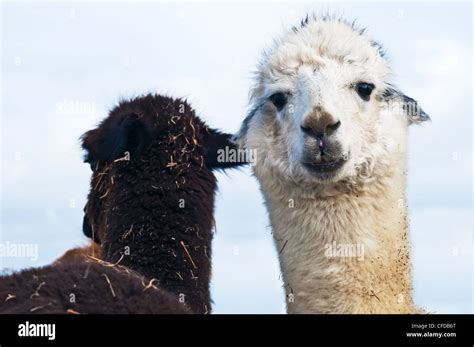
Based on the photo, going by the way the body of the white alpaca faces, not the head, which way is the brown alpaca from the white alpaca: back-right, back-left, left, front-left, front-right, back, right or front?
right

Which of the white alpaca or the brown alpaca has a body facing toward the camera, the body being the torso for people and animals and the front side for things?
the white alpaca

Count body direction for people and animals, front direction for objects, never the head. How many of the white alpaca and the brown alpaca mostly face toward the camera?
1

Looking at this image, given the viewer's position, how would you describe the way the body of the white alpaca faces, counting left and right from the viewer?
facing the viewer

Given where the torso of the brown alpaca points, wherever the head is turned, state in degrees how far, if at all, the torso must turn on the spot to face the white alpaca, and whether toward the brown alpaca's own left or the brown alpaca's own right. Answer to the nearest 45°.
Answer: approximately 45° to the brown alpaca's own right

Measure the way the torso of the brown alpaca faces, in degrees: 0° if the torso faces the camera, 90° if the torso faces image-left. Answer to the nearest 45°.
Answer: approximately 225°
